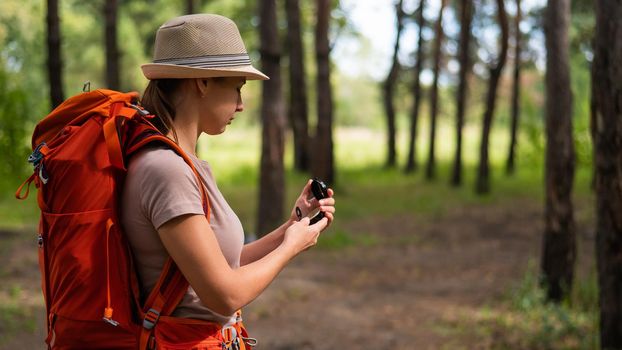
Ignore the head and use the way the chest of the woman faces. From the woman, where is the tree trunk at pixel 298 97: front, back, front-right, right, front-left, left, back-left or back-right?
left

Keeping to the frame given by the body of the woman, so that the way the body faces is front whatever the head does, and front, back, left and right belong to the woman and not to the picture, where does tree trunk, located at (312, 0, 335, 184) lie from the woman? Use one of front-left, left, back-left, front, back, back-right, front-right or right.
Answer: left

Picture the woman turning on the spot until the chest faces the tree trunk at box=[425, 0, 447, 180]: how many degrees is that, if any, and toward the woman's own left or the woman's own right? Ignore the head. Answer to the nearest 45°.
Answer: approximately 90° to the woman's own left

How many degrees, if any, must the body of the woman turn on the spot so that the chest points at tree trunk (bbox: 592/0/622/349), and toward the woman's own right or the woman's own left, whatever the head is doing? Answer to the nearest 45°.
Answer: approximately 45° to the woman's own left

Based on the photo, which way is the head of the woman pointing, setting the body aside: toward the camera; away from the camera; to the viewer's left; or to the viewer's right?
to the viewer's right

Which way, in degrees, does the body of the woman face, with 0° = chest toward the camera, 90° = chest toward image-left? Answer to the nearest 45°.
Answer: approximately 270°

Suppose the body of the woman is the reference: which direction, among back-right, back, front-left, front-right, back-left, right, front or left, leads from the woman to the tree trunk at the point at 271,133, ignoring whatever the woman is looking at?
left

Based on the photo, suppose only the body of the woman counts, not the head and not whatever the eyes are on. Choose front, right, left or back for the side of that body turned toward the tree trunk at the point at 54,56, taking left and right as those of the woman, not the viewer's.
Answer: left

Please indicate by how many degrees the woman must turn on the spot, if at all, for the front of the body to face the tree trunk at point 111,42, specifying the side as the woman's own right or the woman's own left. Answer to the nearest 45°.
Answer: approximately 90° to the woman's own left

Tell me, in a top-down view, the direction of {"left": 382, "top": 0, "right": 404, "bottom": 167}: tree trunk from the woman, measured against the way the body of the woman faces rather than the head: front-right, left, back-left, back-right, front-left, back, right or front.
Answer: left
